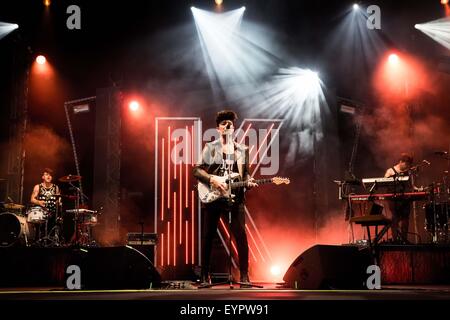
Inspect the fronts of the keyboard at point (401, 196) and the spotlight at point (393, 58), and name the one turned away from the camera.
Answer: the keyboard

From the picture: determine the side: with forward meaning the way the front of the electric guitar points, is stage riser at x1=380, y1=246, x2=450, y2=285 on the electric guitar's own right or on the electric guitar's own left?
on the electric guitar's own left

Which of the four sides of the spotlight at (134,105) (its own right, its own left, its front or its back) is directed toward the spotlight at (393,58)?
left

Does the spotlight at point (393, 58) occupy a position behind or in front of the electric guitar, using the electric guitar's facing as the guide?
behind

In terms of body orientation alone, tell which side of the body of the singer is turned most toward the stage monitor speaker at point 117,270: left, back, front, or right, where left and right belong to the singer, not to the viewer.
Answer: right

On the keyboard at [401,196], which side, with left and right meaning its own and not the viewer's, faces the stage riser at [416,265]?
back

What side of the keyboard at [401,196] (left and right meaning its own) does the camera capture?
back

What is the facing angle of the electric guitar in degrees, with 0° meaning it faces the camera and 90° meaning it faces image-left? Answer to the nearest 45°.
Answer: approximately 0°

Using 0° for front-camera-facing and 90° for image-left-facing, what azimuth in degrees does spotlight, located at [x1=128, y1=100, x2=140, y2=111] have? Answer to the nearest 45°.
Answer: approximately 0°
